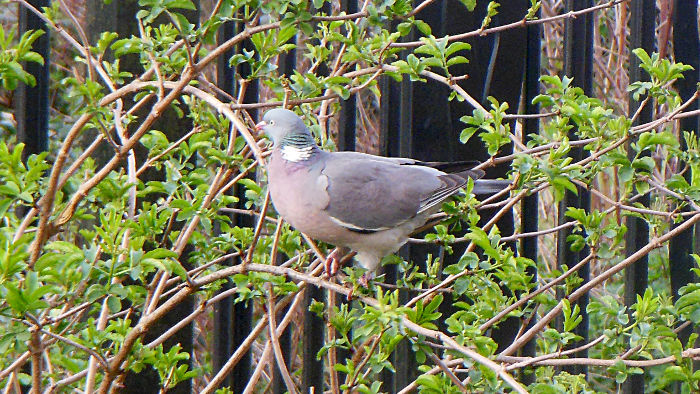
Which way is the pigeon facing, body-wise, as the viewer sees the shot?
to the viewer's left
